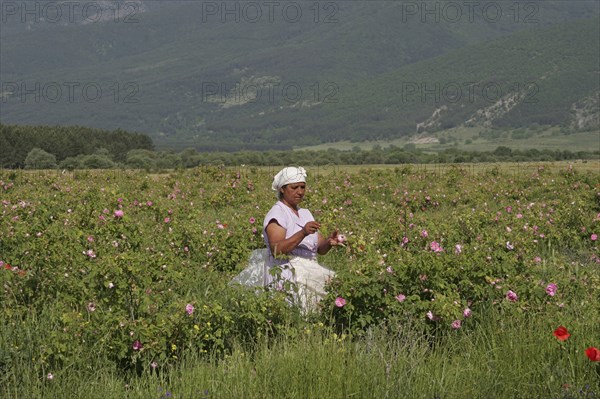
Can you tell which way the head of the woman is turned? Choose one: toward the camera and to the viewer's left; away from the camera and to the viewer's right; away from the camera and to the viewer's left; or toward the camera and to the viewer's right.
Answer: toward the camera and to the viewer's right

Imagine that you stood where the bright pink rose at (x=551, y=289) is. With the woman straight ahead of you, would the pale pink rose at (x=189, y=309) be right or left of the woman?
left

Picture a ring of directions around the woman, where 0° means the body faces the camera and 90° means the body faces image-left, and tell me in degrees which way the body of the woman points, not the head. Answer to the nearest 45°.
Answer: approximately 315°

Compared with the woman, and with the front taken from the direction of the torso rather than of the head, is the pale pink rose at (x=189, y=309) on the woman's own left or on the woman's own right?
on the woman's own right
